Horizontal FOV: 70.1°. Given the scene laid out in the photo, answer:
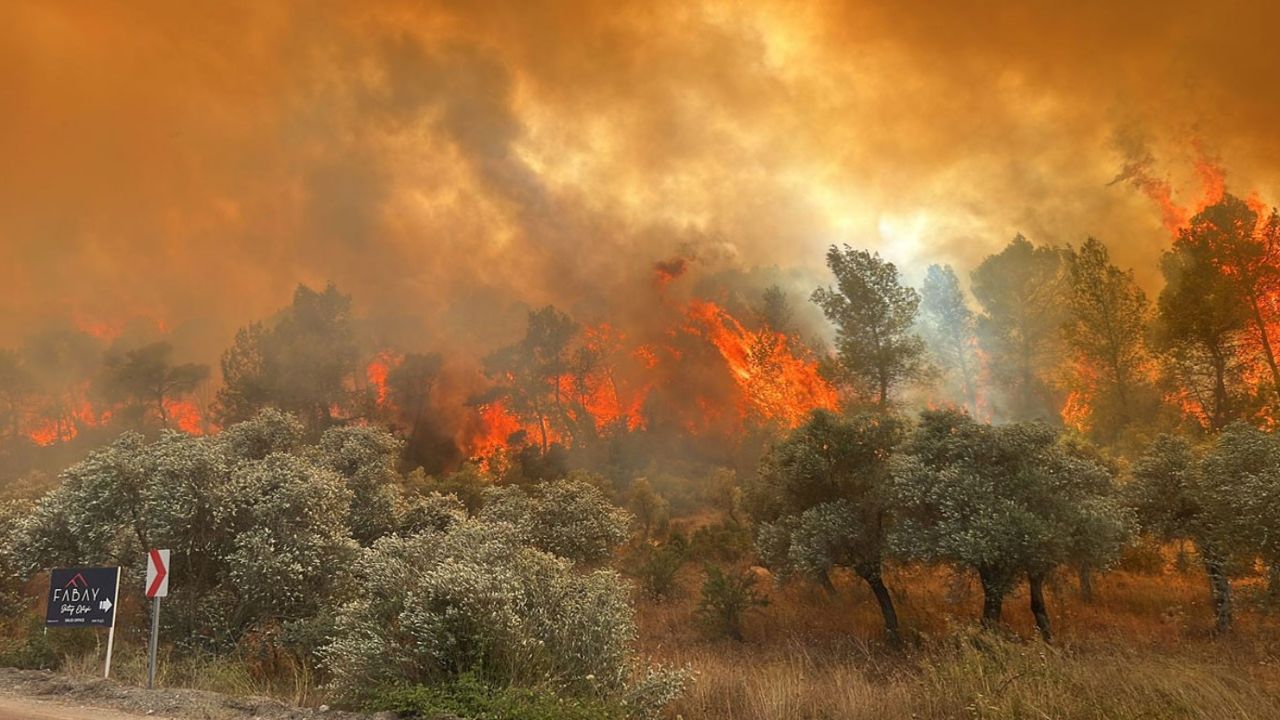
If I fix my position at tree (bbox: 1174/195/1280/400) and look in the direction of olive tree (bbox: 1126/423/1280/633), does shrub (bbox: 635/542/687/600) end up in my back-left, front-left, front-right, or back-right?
front-right

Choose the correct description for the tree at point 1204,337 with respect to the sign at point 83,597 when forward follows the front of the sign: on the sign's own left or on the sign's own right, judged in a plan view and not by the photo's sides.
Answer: on the sign's own left

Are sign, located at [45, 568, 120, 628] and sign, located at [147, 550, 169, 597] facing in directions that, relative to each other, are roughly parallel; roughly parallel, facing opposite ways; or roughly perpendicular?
roughly parallel

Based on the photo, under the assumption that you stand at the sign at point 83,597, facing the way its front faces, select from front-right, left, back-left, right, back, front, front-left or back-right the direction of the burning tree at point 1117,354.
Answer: left

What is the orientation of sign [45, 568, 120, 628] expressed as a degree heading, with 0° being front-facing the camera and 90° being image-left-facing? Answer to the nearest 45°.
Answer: approximately 0°

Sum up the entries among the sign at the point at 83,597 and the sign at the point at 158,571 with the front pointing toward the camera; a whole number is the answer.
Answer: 2

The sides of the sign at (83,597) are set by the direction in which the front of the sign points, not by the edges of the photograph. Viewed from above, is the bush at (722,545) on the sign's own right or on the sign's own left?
on the sign's own left

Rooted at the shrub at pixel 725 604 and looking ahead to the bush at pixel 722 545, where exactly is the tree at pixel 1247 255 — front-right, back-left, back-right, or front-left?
front-right

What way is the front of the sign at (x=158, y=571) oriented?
toward the camera

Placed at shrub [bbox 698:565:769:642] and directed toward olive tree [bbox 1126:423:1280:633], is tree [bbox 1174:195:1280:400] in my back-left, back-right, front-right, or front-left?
front-left

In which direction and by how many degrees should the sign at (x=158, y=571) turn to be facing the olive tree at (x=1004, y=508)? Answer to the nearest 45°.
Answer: approximately 90° to its left
